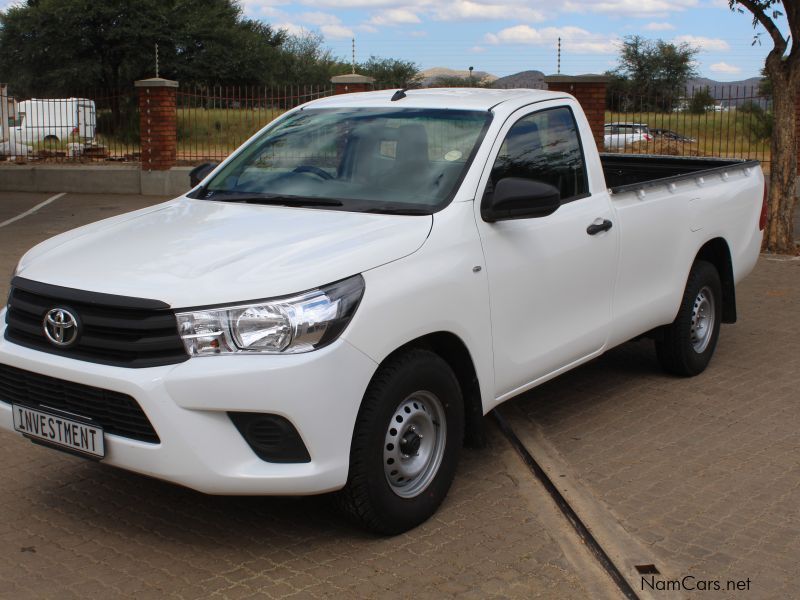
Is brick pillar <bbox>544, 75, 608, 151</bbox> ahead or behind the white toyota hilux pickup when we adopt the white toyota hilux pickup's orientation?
behind

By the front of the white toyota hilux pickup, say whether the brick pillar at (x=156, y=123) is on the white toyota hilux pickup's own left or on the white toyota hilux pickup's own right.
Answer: on the white toyota hilux pickup's own right

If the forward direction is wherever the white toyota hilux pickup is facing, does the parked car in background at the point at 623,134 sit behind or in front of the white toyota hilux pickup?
behind

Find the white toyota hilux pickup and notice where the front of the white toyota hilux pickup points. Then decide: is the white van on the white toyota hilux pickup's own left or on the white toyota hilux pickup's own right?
on the white toyota hilux pickup's own right

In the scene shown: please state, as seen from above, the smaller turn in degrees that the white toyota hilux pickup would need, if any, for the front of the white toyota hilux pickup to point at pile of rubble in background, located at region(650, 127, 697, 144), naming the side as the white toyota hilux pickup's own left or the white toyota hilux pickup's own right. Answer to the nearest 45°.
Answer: approximately 135° to the white toyota hilux pickup's own right

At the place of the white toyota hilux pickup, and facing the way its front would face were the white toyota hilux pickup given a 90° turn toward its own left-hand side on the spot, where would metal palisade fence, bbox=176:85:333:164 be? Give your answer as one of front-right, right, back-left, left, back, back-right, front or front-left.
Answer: back-left

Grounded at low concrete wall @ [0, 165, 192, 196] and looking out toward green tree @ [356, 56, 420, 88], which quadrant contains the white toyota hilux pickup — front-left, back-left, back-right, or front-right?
back-right

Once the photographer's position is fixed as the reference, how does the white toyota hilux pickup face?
facing the viewer and to the left of the viewer

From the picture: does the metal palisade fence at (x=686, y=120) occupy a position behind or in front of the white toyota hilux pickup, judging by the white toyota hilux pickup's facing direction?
behind

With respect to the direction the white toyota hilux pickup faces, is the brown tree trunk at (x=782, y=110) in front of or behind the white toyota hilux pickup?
behind

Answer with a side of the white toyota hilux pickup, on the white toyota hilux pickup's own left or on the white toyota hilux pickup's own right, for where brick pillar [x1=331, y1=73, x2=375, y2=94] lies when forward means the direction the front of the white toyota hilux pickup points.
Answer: on the white toyota hilux pickup's own right

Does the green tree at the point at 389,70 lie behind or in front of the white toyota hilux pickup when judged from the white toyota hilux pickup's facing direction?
behind
